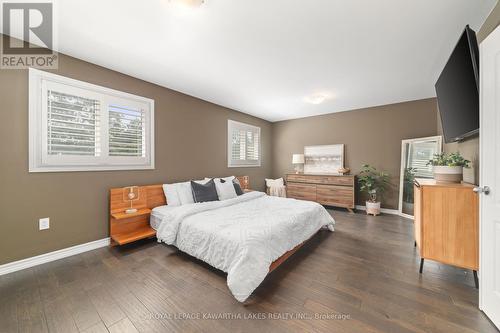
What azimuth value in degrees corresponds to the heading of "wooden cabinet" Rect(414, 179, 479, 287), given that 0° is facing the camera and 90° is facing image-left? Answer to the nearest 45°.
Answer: approximately 90°

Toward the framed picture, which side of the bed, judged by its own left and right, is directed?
left

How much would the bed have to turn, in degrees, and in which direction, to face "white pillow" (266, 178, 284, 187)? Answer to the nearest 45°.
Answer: approximately 135° to its left

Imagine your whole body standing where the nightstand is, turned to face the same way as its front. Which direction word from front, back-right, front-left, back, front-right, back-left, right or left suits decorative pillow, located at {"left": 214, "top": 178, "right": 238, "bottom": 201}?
front-left

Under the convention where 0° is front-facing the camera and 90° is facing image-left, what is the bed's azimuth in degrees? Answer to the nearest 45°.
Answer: approximately 315°

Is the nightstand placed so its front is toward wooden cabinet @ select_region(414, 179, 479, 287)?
yes

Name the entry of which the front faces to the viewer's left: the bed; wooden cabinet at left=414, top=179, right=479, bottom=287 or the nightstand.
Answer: the wooden cabinet

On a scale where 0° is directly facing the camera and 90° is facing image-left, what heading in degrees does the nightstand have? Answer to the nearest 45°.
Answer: approximately 315°

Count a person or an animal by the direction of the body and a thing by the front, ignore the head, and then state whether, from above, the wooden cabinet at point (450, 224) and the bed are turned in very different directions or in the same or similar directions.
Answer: very different directions

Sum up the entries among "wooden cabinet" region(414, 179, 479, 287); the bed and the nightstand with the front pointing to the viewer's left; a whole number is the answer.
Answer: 1

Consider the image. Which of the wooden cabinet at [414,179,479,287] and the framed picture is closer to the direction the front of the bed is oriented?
the wooden cabinet
